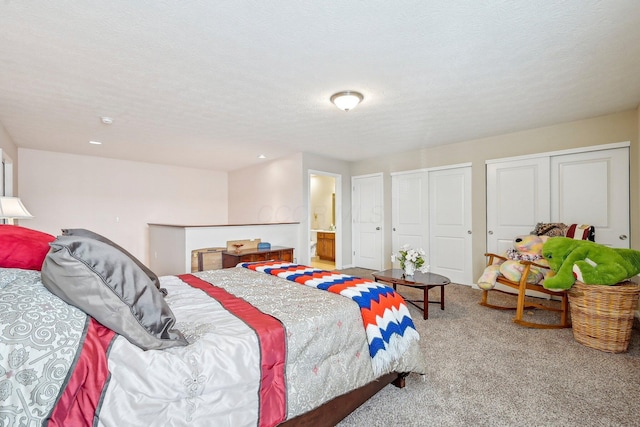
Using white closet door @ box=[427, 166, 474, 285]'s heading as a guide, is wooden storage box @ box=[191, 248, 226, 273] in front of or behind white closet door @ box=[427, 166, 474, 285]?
in front

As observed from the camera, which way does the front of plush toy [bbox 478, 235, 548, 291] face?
facing the viewer and to the left of the viewer

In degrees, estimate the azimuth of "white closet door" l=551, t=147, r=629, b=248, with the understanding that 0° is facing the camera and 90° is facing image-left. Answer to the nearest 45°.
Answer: approximately 45°

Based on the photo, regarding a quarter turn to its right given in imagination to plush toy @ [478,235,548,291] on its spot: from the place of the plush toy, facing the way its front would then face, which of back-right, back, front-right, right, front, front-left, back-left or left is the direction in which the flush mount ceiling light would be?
left

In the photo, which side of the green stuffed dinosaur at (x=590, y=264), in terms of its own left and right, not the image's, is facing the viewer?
left

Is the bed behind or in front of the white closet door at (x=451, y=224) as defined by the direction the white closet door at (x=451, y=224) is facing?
in front

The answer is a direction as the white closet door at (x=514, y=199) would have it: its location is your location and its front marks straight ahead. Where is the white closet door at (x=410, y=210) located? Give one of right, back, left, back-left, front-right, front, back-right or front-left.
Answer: front-right

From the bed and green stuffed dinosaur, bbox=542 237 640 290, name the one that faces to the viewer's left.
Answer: the green stuffed dinosaur

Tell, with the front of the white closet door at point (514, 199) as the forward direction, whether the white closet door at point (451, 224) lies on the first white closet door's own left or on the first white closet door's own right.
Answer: on the first white closet door's own right

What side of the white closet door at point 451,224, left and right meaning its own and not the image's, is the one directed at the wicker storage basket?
left

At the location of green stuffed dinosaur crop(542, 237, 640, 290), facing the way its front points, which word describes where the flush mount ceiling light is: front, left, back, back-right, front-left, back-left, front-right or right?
front-left

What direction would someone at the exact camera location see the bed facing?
facing away from the viewer and to the right of the viewer

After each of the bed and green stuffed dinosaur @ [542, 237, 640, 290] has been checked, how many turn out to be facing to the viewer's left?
1

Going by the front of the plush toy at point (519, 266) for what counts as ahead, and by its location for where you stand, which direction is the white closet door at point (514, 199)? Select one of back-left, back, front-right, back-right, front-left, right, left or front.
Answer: back-right

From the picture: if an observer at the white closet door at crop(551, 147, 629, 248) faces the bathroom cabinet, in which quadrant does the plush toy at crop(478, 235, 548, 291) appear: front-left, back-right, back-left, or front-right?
front-left
